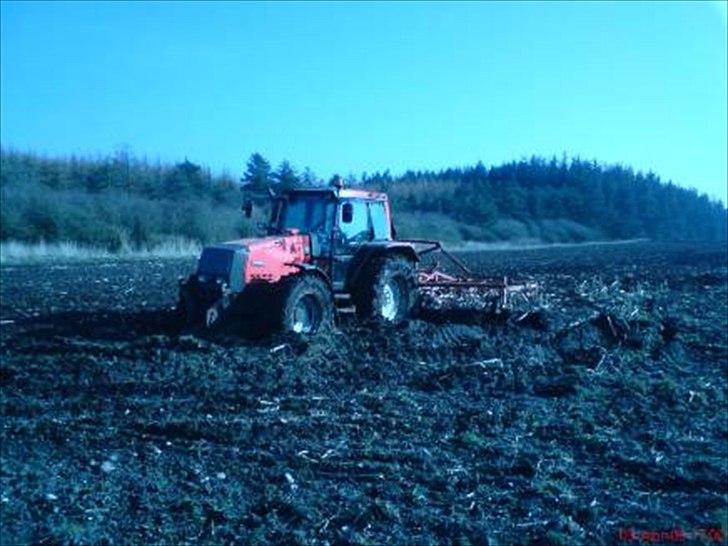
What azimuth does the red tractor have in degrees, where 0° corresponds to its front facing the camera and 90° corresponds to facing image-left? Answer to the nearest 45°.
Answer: approximately 45°

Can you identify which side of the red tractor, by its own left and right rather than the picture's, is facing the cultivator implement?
back
